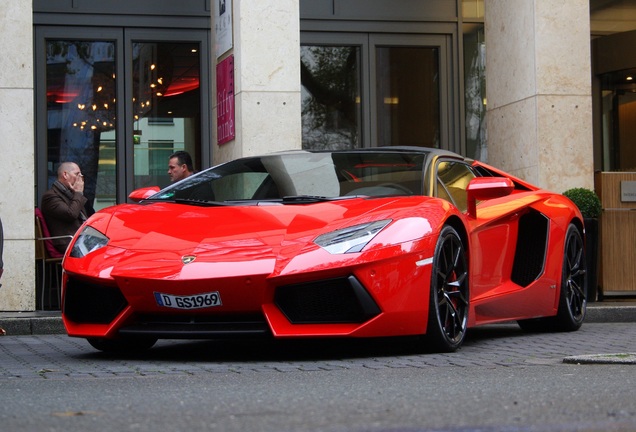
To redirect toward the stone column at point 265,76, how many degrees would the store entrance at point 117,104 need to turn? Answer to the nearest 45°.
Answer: approximately 45° to its left

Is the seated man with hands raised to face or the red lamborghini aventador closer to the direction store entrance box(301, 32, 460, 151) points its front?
the red lamborghini aventador

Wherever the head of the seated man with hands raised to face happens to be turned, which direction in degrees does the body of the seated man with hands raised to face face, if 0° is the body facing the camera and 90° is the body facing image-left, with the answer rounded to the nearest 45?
approximately 270°

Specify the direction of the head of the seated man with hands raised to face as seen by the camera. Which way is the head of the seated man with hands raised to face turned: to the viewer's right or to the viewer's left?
to the viewer's right

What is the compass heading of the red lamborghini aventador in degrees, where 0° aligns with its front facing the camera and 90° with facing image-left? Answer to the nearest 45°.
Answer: approximately 45°

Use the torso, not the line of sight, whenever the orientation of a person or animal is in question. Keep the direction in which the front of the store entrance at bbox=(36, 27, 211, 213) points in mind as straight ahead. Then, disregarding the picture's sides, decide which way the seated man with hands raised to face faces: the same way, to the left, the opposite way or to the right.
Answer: to the left

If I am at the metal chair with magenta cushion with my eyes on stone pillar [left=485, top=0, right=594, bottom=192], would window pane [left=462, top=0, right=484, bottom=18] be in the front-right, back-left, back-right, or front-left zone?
front-left

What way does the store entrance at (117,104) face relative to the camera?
toward the camera

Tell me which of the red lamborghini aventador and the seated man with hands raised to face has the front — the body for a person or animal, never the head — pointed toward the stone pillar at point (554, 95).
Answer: the seated man with hands raised to face

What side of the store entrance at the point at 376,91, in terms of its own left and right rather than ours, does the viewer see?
front

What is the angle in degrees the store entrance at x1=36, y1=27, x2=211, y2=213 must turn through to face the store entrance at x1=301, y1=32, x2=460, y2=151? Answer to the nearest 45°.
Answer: approximately 90° to its left

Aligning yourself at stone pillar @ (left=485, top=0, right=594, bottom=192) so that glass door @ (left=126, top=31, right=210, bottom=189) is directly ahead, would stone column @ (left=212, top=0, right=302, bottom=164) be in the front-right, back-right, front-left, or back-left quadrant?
front-left

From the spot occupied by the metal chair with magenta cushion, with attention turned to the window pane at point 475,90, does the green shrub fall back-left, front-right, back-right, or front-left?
front-right

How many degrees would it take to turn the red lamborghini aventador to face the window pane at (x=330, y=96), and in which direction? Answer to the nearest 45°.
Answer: approximately 135° to its right

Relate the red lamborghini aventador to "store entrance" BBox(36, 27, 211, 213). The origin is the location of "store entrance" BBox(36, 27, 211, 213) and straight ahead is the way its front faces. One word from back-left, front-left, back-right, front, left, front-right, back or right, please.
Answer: front

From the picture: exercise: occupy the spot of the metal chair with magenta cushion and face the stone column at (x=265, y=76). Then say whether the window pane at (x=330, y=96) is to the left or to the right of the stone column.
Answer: left

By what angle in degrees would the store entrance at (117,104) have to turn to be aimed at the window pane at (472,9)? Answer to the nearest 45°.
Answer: approximately 90° to its left
